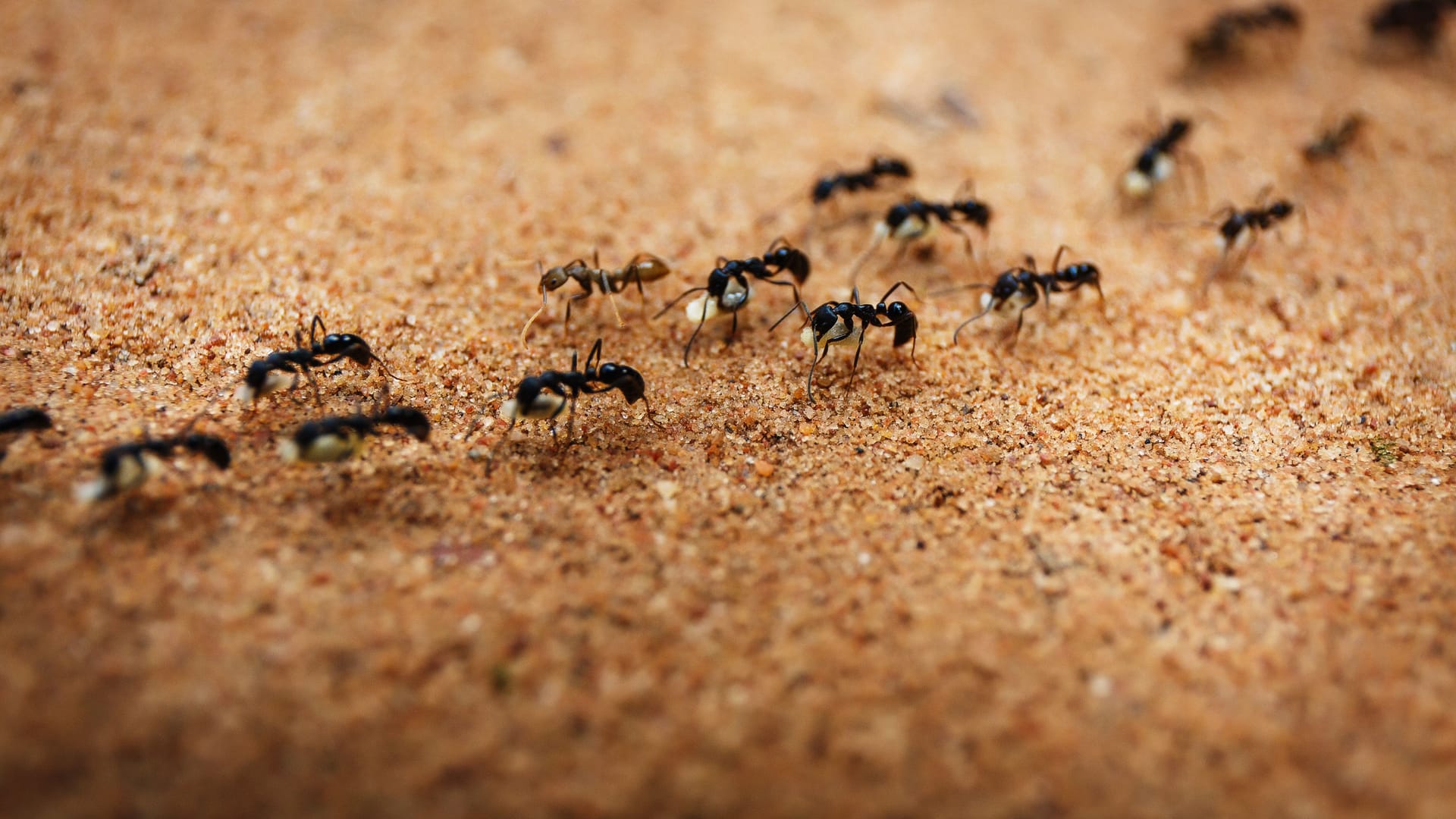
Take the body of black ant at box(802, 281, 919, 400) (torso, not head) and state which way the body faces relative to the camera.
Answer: to the viewer's left

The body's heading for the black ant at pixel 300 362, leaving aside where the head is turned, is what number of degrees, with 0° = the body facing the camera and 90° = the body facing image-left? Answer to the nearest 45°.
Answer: approximately 90°

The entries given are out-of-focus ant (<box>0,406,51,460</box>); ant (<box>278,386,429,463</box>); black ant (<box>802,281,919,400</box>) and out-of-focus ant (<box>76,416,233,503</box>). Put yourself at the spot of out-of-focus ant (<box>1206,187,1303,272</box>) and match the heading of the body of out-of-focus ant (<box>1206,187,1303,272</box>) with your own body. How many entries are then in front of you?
4

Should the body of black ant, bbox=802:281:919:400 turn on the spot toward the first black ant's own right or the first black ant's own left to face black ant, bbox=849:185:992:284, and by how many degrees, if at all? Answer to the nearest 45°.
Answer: approximately 90° to the first black ant's own right

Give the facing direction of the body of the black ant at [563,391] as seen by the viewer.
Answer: to the viewer's left

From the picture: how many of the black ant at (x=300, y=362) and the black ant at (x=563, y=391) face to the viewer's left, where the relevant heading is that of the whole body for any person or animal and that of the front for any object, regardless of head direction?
2

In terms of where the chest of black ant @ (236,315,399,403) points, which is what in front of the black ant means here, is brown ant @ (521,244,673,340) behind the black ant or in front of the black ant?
behind

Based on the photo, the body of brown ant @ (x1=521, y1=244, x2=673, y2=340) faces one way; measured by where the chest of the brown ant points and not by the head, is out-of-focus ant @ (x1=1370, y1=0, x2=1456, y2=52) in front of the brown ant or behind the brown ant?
behind

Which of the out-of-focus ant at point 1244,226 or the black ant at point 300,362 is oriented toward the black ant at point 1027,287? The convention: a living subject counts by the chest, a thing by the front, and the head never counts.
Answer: the out-of-focus ant

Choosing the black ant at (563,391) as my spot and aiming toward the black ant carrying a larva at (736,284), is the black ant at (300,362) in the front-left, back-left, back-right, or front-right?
back-left

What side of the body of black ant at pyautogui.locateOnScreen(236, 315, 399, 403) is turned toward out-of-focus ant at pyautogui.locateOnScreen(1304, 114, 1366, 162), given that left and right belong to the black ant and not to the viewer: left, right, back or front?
back

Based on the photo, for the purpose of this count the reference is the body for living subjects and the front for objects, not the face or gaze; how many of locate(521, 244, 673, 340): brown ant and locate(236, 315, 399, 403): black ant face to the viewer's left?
2

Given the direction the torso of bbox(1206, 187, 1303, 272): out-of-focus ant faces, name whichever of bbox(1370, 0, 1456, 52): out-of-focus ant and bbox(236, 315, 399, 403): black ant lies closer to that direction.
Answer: the black ant

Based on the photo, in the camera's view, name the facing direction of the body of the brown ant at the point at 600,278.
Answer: to the viewer's left

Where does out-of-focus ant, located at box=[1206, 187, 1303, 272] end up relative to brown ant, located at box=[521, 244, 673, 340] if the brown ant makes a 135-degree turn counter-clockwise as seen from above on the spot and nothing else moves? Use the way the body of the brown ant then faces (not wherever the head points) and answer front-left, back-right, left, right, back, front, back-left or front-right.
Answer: front-left
